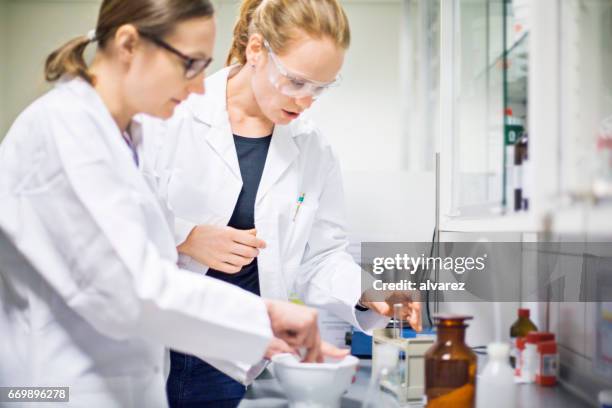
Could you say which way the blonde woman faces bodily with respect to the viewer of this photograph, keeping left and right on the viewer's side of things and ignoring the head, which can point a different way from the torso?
facing the viewer and to the right of the viewer

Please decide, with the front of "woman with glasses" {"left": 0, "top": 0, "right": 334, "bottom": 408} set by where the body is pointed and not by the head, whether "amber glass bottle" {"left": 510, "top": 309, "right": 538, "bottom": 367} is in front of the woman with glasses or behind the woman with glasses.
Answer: in front

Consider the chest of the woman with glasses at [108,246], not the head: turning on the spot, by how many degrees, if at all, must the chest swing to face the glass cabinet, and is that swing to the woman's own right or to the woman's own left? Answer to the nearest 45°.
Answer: approximately 45° to the woman's own left

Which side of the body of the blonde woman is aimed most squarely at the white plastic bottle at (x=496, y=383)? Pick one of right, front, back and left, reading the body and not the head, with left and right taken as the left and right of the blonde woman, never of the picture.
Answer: front

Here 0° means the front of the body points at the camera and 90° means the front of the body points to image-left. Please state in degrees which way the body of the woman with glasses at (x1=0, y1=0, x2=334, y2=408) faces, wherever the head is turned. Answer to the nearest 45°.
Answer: approximately 270°

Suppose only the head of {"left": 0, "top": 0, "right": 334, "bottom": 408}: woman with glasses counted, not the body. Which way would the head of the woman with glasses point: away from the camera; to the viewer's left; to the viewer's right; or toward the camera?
to the viewer's right

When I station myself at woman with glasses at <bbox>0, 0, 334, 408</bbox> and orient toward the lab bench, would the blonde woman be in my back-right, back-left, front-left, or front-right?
front-left

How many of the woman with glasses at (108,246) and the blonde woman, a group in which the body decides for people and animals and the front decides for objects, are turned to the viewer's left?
0
